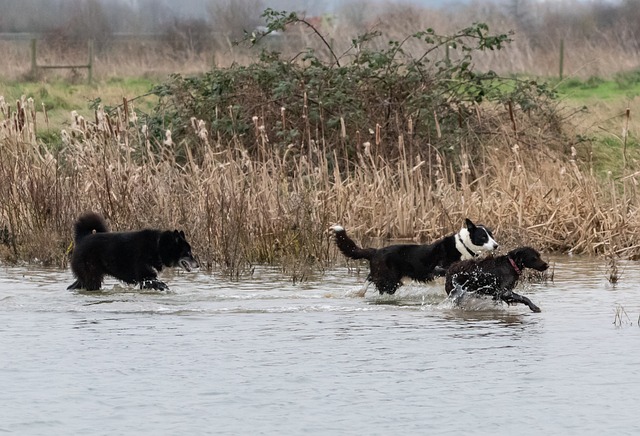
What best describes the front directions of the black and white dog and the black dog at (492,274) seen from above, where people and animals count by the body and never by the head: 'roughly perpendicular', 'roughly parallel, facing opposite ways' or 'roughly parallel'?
roughly parallel

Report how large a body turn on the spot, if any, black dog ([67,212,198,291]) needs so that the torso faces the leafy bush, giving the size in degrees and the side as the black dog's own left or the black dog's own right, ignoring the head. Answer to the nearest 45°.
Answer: approximately 45° to the black dog's own left

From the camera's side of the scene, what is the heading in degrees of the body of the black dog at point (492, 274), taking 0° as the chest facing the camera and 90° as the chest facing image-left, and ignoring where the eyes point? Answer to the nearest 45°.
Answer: approximately 270°

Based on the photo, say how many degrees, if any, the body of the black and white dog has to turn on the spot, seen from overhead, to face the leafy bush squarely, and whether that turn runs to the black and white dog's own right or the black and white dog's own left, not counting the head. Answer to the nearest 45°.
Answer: approximately 90° to the black and white dog's own left

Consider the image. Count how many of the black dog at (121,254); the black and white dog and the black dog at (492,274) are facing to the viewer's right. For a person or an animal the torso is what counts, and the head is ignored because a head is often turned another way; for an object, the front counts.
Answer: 3

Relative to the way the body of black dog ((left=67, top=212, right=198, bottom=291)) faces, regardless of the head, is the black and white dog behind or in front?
in front

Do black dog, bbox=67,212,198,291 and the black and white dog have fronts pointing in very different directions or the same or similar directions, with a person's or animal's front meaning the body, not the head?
same or similar directions

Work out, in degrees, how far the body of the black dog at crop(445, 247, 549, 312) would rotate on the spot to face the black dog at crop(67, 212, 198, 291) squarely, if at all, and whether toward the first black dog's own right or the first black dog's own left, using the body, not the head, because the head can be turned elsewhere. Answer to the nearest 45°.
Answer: approximately 180°

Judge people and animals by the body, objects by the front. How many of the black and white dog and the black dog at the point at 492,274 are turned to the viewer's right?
2

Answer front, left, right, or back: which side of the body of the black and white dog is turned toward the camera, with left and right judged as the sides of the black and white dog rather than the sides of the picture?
right

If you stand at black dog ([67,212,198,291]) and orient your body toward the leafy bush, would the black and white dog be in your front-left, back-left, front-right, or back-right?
front-right

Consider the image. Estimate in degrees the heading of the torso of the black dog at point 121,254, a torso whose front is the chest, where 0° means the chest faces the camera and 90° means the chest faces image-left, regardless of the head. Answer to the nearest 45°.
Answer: approximately 270°
